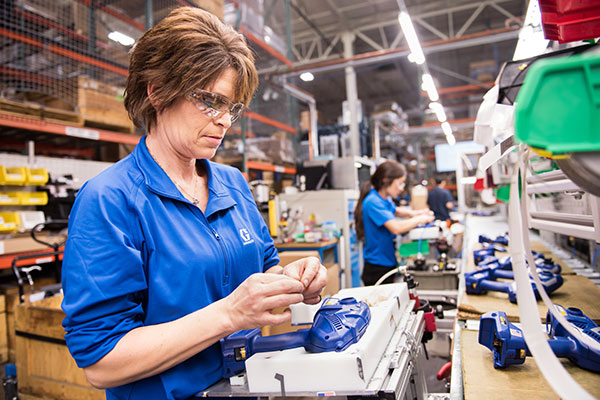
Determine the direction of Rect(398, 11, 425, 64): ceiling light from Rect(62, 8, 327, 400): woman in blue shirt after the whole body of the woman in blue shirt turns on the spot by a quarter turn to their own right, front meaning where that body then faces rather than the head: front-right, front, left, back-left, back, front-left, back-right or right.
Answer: back

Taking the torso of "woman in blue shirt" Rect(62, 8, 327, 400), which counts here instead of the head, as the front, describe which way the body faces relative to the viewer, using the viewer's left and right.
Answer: facing the viewer and to the right of the viewer

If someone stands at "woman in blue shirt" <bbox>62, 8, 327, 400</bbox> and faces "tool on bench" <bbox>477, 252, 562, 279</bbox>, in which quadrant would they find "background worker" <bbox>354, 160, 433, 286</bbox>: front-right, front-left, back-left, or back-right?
front-left

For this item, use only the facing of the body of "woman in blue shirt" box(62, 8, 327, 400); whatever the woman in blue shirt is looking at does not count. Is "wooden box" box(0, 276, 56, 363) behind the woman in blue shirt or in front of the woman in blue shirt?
behind

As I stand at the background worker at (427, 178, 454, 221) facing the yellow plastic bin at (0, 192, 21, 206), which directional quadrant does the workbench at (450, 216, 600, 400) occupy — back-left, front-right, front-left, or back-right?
front-left

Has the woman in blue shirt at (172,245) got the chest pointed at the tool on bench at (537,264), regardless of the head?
no

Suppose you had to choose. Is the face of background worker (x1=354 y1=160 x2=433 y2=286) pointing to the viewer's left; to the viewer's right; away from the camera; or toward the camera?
to the viewer's right

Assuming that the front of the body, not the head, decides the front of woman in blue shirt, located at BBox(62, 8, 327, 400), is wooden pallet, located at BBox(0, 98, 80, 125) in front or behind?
behind

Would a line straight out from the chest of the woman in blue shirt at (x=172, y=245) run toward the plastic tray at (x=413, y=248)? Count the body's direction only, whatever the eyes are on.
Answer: no

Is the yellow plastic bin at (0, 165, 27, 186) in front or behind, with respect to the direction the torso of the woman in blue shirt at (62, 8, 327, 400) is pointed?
behind

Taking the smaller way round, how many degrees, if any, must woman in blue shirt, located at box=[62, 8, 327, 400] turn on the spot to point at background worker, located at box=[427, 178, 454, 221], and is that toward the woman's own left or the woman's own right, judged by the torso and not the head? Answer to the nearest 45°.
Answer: approximately 90° to the woman's own left

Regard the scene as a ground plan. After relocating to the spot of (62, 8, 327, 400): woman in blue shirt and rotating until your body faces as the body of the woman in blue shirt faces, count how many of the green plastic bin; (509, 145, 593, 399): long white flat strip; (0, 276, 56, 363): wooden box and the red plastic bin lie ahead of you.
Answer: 3

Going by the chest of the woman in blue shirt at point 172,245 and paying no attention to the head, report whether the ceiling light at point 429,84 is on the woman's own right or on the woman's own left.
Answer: on the woman's own left

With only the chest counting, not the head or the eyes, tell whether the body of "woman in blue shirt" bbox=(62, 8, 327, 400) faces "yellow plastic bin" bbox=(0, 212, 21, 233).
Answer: no

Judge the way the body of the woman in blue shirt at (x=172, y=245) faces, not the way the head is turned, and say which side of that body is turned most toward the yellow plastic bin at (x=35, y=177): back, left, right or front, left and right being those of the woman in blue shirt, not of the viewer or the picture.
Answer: back

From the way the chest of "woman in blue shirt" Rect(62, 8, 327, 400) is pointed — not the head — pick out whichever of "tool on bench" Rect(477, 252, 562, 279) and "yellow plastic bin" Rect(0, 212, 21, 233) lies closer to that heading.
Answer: the tool on bench

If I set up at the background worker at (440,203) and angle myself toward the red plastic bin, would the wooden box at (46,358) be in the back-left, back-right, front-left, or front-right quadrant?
front-right

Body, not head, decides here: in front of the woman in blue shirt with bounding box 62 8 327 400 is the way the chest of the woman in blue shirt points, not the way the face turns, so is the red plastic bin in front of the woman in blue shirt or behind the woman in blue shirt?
in front

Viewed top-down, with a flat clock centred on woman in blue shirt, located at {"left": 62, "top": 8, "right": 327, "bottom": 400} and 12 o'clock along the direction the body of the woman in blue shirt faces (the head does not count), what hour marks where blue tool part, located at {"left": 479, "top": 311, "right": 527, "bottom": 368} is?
The blue tool part is roughly at 11 o'clock from the woman in blue shirt.

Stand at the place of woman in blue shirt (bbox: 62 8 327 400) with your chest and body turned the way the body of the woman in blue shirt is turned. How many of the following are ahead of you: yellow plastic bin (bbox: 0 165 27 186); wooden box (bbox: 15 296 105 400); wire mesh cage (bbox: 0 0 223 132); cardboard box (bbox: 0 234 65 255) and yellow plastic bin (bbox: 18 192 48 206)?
0
